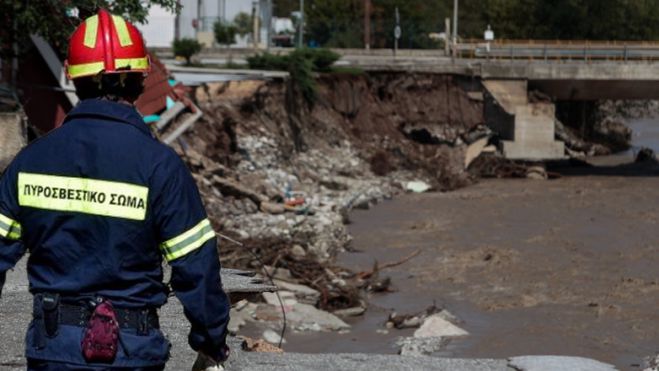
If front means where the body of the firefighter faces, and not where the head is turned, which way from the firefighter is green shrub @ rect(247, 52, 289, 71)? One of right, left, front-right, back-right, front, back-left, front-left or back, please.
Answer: front

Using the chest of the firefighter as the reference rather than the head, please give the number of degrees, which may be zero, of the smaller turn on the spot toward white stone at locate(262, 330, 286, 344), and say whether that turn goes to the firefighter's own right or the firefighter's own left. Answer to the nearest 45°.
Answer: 0° — they already face it

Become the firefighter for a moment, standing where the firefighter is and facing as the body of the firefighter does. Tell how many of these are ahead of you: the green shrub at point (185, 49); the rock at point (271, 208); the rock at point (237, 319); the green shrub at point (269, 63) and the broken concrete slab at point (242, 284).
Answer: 5

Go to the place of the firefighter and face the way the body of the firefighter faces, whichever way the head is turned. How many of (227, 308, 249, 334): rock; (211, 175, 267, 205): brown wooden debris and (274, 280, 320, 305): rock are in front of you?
3

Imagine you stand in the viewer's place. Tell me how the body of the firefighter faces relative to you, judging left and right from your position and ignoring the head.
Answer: facing away from the viewer

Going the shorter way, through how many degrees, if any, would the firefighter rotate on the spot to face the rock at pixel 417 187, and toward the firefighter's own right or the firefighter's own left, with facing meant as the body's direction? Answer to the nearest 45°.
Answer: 0° — they already face it

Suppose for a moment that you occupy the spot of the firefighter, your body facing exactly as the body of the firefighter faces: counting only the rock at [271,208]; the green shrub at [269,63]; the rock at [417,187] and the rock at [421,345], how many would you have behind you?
0

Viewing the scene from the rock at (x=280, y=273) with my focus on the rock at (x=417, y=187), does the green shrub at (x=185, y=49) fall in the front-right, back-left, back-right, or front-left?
front-left

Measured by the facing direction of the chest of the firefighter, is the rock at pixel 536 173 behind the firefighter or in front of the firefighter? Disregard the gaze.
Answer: in front

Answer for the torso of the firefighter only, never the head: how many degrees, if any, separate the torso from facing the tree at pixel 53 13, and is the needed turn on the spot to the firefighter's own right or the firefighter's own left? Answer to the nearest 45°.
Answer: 0° — they already face it

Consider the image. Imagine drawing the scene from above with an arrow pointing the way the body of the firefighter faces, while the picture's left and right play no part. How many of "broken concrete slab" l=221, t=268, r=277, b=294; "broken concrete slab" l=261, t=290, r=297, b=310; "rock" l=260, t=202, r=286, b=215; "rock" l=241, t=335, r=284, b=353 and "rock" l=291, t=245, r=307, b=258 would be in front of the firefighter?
5

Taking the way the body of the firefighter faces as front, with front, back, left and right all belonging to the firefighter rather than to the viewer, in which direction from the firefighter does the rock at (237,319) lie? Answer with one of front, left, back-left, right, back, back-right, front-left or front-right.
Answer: front

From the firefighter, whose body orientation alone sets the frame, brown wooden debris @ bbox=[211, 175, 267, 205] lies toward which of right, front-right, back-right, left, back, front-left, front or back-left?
front

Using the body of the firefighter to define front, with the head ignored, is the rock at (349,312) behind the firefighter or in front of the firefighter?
in front

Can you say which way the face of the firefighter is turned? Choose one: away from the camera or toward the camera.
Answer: away from the camera

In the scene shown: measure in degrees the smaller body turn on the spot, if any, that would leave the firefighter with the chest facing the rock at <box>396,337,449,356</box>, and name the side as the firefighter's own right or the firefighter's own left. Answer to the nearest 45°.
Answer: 0° — they already face it

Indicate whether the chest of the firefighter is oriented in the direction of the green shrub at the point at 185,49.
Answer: yes

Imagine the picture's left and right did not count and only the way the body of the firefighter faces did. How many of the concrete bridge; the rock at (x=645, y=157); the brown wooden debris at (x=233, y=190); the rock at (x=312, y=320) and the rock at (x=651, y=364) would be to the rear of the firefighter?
0

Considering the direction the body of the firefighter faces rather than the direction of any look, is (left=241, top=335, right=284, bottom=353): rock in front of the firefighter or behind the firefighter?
in front

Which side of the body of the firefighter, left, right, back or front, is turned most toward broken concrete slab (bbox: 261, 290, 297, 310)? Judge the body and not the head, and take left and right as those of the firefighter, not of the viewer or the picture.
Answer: front
